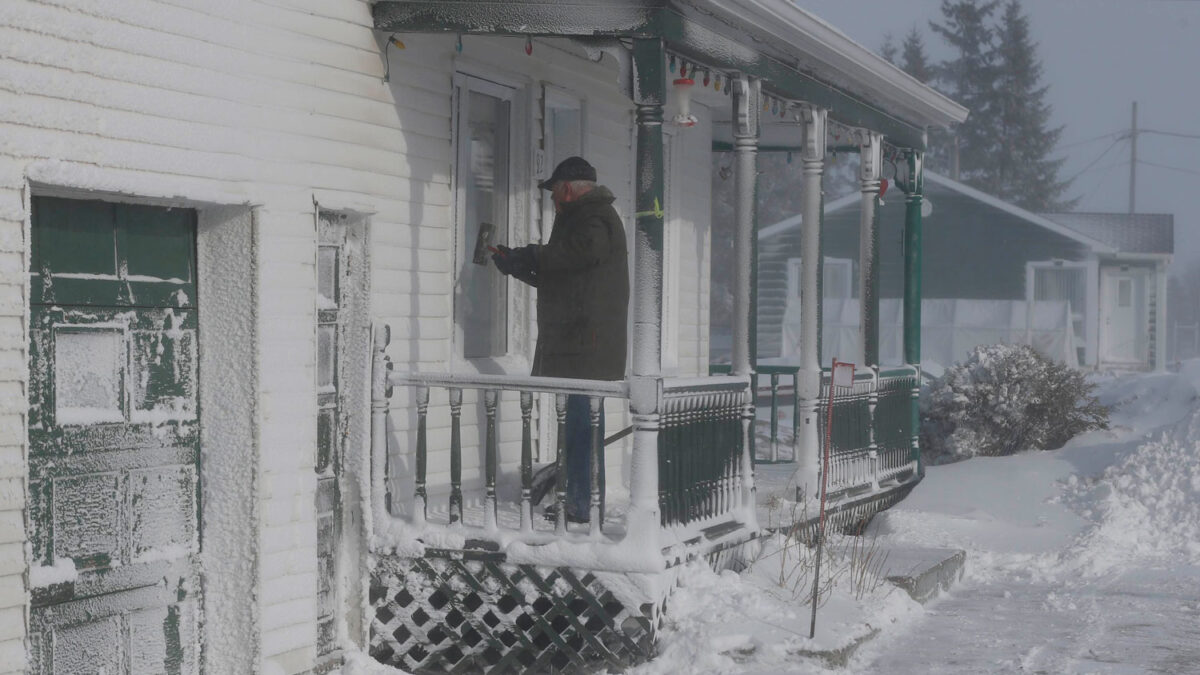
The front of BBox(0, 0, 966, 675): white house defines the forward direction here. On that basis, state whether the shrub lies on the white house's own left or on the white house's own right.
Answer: on the white house's own left

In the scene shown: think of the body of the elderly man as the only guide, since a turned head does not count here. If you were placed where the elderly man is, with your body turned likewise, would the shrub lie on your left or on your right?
on your right

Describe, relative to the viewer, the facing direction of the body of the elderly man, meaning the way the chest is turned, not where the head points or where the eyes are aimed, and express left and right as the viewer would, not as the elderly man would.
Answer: facing to the left of the viewer

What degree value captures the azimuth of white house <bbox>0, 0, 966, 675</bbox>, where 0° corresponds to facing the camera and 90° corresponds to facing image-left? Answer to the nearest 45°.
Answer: approximately 315°
